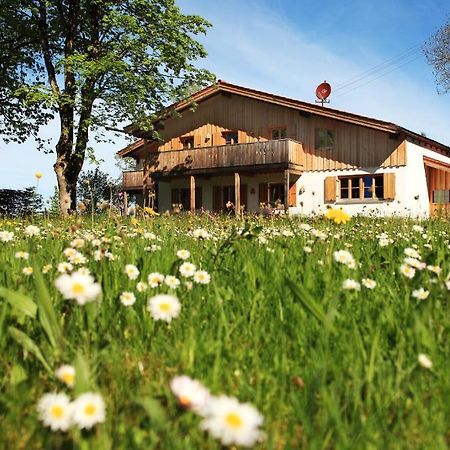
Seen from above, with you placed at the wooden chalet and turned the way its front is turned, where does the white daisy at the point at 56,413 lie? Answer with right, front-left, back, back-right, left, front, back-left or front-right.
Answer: front-left

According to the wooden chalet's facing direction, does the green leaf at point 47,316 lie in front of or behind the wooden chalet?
in front

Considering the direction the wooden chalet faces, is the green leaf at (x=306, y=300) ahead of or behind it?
ahead

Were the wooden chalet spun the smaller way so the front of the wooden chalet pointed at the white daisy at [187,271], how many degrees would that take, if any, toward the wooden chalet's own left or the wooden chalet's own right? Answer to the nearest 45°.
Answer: approximately 45° to the wooden chalet's own left

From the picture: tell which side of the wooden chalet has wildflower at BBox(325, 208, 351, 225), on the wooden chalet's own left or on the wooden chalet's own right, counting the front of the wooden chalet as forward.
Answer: on the wooden chalet's own left

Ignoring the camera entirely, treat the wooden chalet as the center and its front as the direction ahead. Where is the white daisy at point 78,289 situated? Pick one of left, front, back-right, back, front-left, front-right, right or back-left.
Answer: front-left

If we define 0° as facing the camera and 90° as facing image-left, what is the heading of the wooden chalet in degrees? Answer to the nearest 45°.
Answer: approximately 45°

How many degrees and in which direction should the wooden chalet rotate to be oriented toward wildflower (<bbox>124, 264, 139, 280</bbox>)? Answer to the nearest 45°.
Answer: approximately 45° to its left

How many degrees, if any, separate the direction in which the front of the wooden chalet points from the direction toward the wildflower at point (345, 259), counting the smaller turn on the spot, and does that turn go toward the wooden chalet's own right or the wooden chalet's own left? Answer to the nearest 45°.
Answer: approximately 45° to the wooden chalet's own left

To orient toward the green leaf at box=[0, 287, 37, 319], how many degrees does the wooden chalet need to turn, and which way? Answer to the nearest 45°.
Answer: approximately 45° to its left

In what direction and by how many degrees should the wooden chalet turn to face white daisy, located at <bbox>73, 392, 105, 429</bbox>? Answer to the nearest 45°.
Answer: approximately 45° to its left
